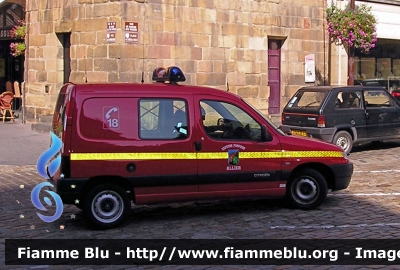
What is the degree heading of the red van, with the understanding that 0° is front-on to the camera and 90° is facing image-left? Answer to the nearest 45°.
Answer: approximately 270°

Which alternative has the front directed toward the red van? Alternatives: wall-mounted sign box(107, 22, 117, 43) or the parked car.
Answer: the wall-mounted sign

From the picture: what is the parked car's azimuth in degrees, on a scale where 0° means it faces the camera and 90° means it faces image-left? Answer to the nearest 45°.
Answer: approximately 225°

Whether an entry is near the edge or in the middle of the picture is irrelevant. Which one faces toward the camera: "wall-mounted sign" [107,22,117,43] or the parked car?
the wall-mounted sign

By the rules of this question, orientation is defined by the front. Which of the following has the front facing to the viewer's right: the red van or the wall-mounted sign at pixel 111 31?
the red van

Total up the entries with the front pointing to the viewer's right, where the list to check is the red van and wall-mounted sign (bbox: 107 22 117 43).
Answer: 1

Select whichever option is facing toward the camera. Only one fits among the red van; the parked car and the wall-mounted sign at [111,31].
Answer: the wall-mounted sign

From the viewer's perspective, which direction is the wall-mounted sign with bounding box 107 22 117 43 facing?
toward the camera

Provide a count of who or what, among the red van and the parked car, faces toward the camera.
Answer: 0
